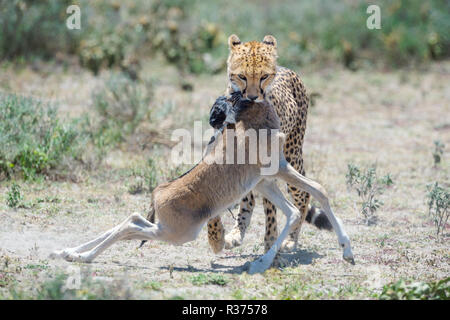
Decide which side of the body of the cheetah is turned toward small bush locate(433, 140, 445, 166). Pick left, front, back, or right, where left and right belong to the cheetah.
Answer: back

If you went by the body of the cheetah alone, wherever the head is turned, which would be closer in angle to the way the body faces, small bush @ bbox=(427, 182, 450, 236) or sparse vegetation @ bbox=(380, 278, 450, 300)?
the sparse vegetation

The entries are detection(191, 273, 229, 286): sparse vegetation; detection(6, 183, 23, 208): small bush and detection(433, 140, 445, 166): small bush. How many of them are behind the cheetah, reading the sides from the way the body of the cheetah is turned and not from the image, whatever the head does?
1

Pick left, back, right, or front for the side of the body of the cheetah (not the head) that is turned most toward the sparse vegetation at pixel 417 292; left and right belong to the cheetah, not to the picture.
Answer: left

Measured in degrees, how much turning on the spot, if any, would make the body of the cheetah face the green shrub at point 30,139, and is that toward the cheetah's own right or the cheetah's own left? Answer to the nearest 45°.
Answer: approximately 90° to the cheetah's own right

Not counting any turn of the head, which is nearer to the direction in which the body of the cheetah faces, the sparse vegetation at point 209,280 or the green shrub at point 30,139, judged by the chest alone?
the sparse vegetation

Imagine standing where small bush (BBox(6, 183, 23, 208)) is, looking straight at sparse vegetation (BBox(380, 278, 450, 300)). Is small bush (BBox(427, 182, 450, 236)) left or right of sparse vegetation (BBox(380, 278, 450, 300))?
left

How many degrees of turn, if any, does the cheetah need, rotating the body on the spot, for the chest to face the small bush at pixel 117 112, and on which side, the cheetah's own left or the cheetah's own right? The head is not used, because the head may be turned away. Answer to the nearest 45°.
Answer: approximately 180°

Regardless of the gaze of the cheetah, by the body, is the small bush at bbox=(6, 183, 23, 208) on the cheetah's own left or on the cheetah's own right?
on the cheetah's own right

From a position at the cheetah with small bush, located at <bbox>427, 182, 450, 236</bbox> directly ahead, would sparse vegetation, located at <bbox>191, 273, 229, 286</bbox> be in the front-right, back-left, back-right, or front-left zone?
back-right

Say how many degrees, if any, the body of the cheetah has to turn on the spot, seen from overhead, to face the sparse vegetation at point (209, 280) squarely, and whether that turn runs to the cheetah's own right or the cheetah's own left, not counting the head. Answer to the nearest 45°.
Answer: approximately 45° to the cheetah's own left
